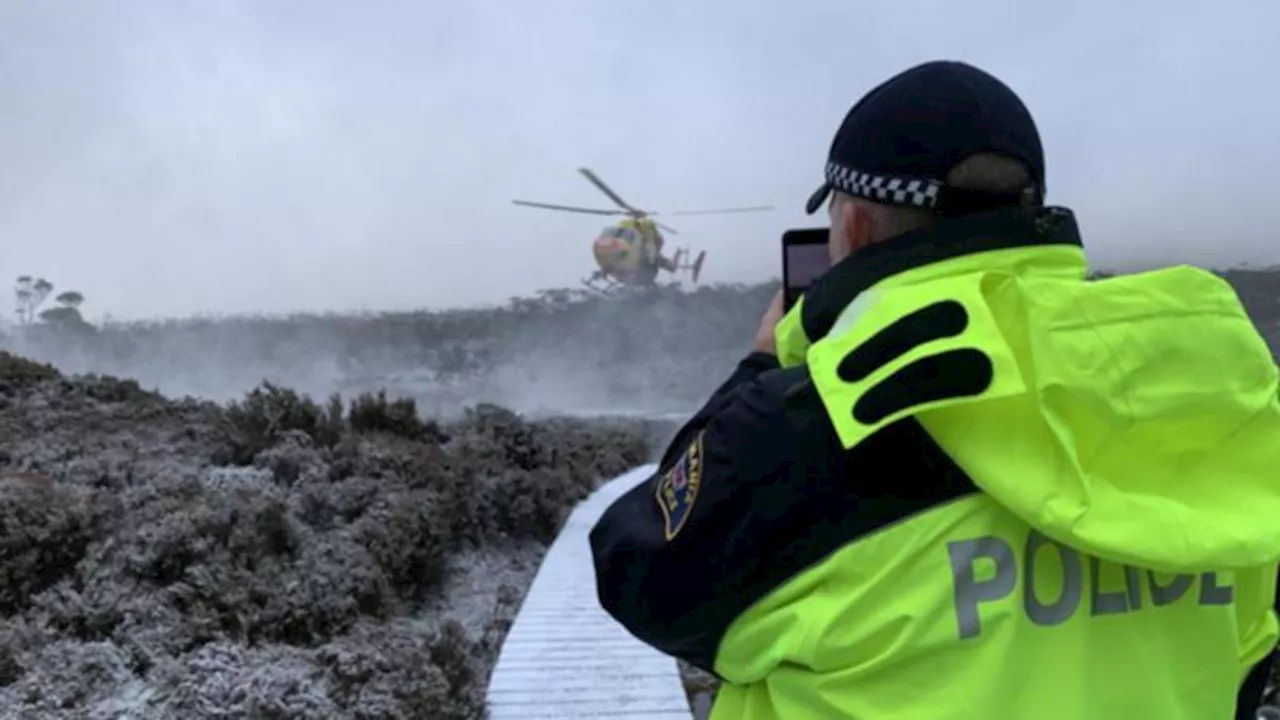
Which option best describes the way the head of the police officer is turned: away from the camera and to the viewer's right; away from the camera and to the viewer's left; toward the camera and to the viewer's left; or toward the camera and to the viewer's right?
away from the camera and to the viewer's left

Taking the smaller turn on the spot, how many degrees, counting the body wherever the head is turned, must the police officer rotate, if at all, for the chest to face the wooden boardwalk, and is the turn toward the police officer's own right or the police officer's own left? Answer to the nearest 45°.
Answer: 0° — they already face it

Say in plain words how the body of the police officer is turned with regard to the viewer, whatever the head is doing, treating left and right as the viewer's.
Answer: facing away from the viewer and to the left of the viewer
